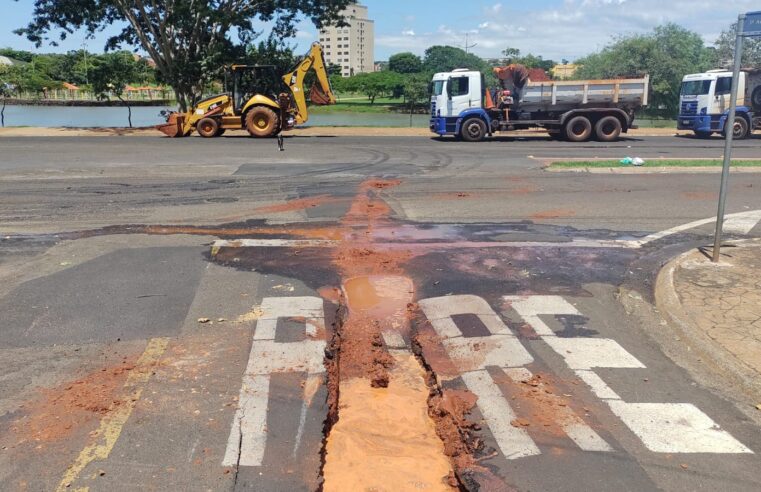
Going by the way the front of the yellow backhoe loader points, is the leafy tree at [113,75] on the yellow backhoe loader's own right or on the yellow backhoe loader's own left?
on the yellow backhoe loader's own right

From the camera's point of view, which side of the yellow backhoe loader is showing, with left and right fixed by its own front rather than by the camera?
left

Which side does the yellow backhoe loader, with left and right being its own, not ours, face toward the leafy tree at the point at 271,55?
right

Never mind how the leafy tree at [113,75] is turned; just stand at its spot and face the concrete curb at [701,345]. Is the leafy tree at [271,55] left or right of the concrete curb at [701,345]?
left

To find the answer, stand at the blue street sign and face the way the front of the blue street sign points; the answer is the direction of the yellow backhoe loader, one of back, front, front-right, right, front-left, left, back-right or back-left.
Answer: back-right

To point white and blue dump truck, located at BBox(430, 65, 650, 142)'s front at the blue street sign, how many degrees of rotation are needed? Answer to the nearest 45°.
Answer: approximately 90° to its left

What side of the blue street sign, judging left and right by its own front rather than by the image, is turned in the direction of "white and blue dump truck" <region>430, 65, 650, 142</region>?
back

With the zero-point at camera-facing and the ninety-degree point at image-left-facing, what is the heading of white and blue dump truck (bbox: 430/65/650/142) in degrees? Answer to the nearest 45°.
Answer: approximately 90°

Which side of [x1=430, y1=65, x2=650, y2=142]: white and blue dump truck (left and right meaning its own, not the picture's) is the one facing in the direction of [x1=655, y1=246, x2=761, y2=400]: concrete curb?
left

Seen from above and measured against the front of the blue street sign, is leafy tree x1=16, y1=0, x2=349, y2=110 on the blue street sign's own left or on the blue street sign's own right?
on the blue street sign's own right

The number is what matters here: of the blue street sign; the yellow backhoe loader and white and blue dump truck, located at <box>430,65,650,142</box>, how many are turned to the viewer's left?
2

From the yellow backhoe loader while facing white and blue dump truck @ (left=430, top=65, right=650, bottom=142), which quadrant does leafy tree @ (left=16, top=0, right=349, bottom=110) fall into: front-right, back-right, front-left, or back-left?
back-left

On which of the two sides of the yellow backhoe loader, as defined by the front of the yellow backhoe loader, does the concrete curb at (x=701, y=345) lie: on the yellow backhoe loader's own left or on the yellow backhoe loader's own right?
on the yellow backhoe loader's own left

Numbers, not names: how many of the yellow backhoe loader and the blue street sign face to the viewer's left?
1

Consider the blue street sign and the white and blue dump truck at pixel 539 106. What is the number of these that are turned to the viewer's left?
1
